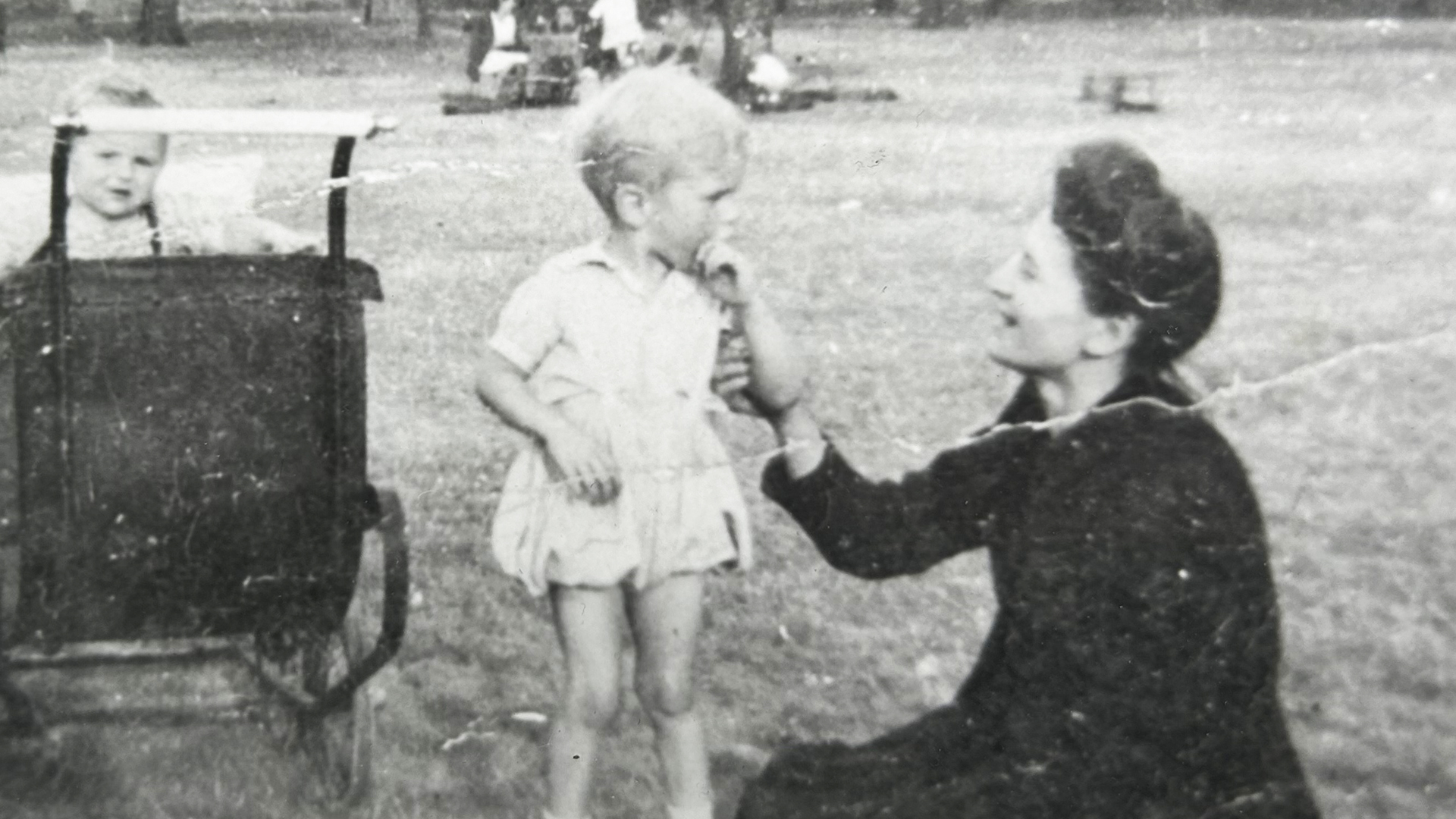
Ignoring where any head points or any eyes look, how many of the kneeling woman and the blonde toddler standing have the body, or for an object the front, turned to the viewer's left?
1

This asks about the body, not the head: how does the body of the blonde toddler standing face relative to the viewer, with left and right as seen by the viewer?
facing the viewer and to the right of the viewer

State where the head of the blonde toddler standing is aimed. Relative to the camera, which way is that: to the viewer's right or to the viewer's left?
to the viewer's right

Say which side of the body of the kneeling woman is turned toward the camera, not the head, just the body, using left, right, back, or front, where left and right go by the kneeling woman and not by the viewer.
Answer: left

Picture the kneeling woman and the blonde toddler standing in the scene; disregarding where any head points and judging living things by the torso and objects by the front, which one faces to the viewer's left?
the kneeling woman

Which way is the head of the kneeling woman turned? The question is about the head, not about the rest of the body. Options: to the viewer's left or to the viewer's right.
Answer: to the viewer's left

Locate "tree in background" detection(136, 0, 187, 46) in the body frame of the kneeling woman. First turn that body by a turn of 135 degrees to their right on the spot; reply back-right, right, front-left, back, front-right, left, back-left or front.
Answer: back-left

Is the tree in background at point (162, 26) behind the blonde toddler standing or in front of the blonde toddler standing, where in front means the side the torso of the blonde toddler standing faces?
behind
